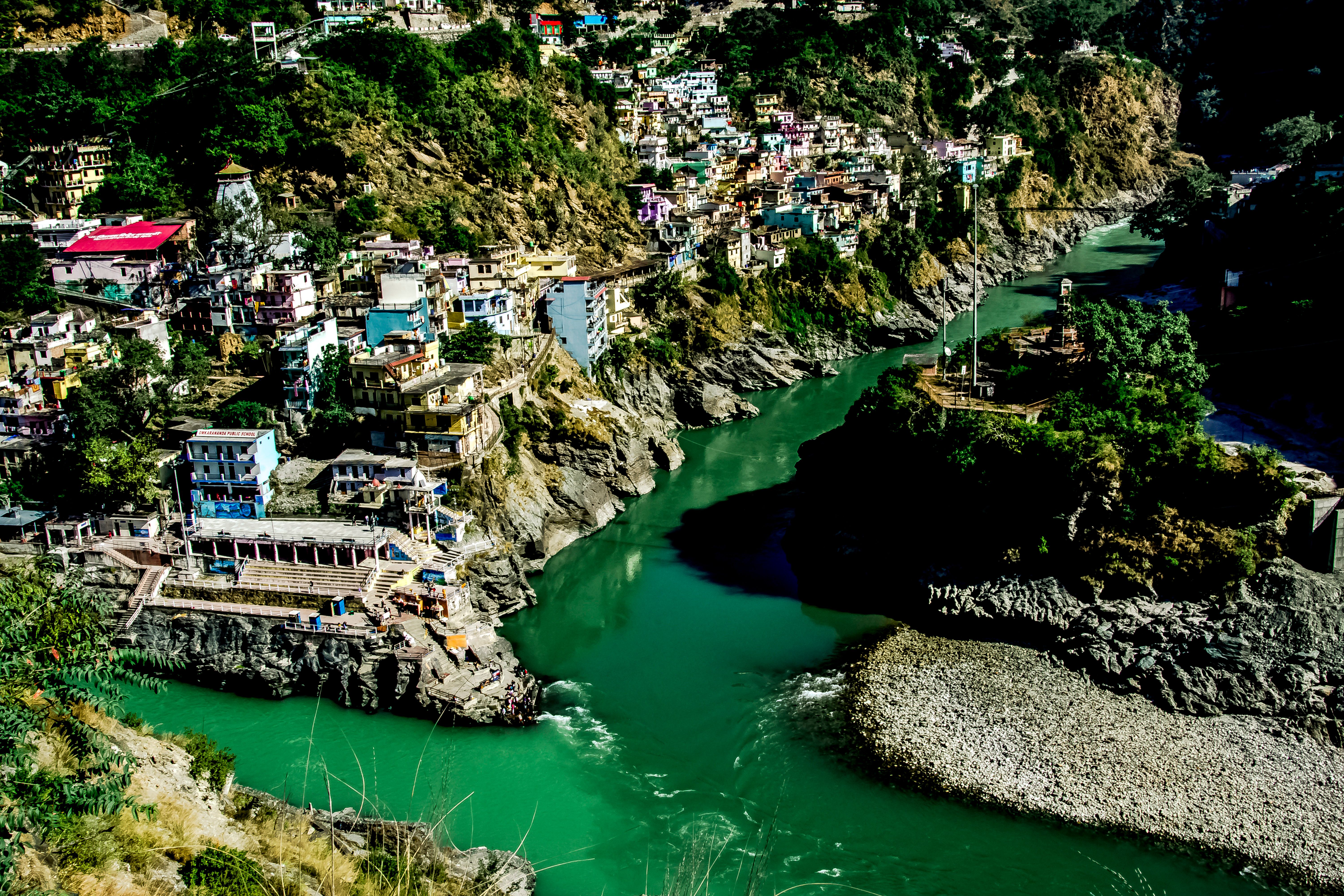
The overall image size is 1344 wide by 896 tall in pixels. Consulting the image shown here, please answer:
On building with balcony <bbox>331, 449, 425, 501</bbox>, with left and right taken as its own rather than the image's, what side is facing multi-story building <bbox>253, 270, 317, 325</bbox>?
back

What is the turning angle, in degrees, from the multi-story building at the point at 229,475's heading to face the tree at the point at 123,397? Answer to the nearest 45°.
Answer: approximately 135° to its right

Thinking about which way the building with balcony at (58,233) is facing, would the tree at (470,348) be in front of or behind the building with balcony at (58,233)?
in front

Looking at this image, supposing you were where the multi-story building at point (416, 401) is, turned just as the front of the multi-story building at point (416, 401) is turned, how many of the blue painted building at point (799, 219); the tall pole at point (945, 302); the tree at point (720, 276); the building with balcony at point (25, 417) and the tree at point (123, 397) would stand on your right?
2

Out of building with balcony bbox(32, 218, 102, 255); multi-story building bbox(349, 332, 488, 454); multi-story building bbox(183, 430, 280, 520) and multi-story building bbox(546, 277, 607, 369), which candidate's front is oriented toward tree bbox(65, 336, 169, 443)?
the building with balcony

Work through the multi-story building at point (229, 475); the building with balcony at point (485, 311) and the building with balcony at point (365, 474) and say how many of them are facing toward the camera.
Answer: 3

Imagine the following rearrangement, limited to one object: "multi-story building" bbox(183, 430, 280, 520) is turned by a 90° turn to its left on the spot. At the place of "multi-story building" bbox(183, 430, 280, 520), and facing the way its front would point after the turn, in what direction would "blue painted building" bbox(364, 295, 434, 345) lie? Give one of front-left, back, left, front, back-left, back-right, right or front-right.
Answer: front-left

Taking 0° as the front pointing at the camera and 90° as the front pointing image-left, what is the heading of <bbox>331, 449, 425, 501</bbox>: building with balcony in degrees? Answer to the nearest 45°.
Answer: approximately 0°
